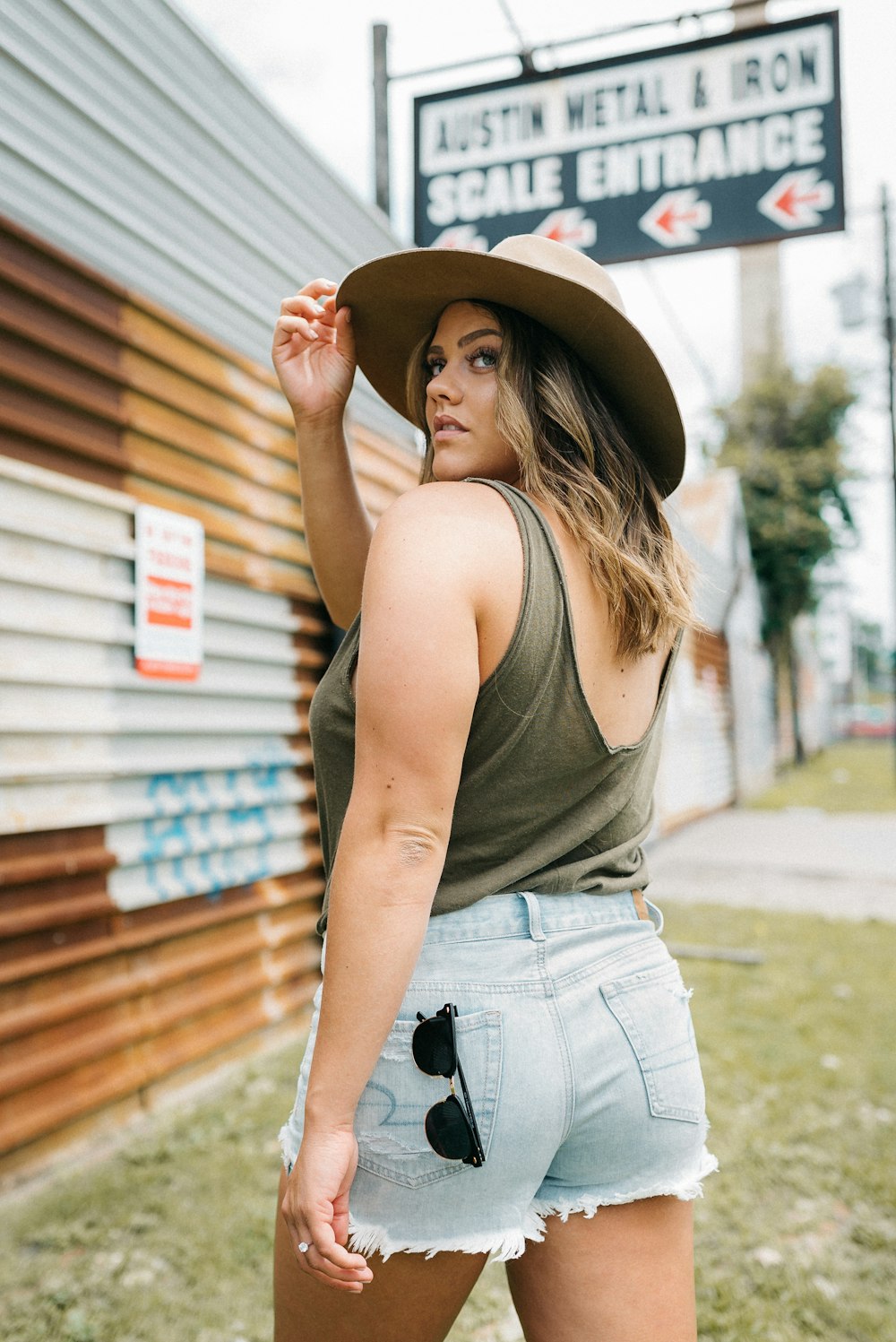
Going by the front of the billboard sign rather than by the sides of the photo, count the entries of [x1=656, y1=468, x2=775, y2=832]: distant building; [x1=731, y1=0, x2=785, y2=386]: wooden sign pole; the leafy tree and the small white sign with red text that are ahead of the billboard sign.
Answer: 1

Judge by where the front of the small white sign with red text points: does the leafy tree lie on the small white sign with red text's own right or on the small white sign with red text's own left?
on the small white sign with red text's own left

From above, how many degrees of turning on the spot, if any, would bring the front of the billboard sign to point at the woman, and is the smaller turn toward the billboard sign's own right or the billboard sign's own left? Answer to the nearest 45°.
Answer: approximately 45° to the billboard sign's own left

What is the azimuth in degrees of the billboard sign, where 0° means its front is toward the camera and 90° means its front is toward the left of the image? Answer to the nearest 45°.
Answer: approximately 45°

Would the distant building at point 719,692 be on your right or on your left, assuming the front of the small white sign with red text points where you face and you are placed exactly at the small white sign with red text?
on your left

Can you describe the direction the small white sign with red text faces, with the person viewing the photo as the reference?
facing the viewer and to the right of the viewer

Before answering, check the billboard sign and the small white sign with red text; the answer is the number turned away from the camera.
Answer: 0

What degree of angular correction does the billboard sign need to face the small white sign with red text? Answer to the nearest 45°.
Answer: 0° — it already faces it

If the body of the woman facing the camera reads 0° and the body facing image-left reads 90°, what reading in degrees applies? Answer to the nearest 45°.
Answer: approximately 135°

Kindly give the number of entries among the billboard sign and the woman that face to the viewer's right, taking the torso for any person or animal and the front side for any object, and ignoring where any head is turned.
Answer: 0

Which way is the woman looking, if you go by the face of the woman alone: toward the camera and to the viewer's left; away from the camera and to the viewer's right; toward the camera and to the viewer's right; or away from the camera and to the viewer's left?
toward the camera and to the viewer's left

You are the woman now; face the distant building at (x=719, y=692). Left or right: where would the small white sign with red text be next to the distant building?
left

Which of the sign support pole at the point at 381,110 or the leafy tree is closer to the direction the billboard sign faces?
the sign support pole

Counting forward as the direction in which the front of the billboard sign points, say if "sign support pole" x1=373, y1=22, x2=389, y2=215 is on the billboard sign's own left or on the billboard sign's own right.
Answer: on the billboard sign's own right
